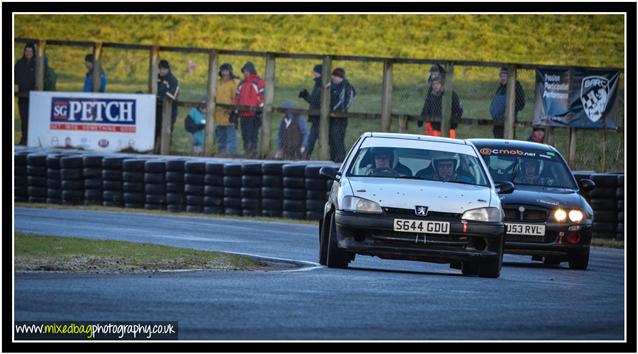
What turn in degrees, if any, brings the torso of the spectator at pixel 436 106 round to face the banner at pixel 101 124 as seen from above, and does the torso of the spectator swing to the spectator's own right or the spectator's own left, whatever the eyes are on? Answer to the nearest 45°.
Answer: approximately 90° to the spectator's own right

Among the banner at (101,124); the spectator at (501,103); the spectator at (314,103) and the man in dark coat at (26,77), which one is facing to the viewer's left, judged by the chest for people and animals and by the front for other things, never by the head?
the spectator at (314,103)

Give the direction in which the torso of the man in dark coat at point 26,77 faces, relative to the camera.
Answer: toward the camera

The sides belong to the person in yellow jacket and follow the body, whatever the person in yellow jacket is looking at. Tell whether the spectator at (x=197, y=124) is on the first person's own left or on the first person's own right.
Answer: on the first person's own right

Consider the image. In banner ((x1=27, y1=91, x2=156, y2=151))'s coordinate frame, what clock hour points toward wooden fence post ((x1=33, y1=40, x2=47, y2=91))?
The wooden fence post is roughly at 4 o'clock from the banner.

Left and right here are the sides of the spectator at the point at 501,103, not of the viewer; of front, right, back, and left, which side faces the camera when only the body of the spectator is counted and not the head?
front

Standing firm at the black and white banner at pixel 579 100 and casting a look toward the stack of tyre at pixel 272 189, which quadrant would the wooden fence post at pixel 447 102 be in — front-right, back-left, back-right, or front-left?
front-right

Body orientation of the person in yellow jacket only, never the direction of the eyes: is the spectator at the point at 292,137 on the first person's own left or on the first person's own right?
on the first person's own left

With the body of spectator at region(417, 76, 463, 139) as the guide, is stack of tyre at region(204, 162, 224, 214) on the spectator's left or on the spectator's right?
on the spectator's right

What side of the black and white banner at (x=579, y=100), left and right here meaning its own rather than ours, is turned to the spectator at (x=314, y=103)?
right

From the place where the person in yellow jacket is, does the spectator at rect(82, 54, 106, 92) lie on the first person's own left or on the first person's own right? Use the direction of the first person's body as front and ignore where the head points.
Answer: on the first person's own right

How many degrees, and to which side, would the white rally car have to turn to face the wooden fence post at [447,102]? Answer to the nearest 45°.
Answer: approximately 180°

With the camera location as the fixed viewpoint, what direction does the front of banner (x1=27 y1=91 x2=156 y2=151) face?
facing the viewer
